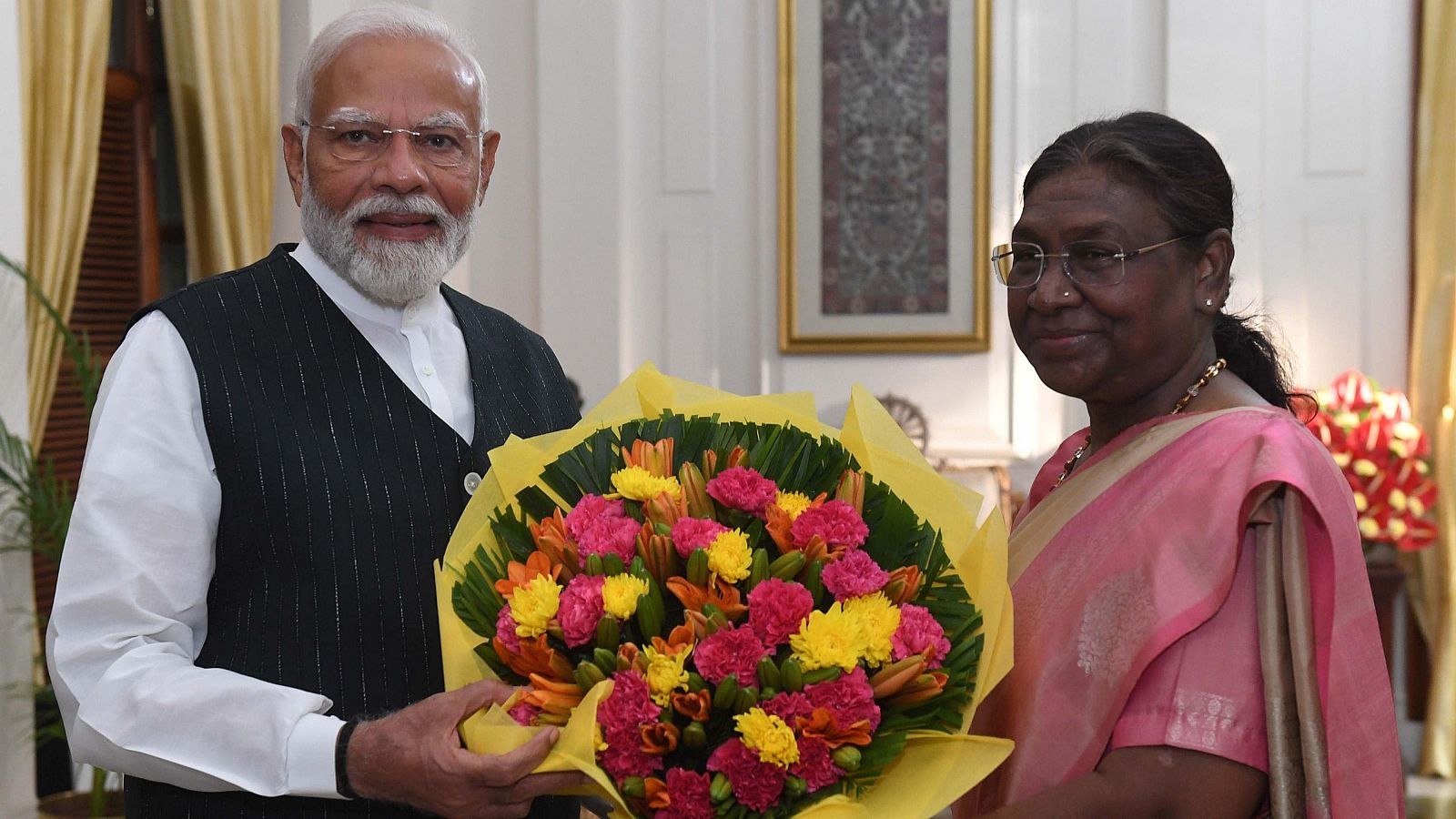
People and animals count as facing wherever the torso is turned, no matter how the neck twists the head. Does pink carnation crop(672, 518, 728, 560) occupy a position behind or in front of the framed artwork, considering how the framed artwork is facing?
in front

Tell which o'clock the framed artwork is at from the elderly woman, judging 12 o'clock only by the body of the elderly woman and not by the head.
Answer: The framed artwork is roughly at 4 o'clock from the elderly woman.

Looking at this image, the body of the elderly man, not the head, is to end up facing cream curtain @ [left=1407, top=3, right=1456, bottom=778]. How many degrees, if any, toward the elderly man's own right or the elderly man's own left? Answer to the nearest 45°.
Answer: approximately 90° to the elderly man's own left

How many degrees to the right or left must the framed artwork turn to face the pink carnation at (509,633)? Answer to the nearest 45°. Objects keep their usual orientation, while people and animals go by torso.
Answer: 0° — it already faces it

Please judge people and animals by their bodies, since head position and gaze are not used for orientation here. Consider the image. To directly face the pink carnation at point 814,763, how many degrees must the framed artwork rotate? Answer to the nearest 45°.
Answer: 0° — it already faces it

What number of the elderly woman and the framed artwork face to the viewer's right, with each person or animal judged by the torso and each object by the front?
0

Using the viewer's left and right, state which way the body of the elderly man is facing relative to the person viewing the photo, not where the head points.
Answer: facing the viewer and to the right of the viewer
